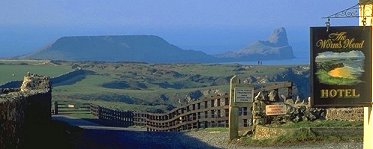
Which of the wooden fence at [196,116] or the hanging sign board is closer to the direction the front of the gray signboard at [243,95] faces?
the hanging sign board

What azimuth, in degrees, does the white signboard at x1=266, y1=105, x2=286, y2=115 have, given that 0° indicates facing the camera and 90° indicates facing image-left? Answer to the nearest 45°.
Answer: approximately 0°

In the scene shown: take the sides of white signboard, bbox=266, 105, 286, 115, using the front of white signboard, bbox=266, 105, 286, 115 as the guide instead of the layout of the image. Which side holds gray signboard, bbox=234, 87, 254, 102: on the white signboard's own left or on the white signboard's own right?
on the white signboard's own right

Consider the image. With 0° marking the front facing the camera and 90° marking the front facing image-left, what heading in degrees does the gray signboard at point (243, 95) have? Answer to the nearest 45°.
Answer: approximately 0°

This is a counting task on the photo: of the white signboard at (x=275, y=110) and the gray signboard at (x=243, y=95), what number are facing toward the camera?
2

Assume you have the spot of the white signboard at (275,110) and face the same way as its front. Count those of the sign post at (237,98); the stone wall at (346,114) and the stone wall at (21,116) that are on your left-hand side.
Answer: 1

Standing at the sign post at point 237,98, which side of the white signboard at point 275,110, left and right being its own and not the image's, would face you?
right

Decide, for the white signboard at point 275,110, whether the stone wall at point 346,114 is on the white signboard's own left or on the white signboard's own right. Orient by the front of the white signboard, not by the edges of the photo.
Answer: on the white signboard's own left

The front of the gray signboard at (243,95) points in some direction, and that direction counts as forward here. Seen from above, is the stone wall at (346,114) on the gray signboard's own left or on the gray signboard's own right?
on the gray signboard's own left

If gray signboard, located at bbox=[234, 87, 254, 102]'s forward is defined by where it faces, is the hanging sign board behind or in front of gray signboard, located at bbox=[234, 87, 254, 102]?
in front
